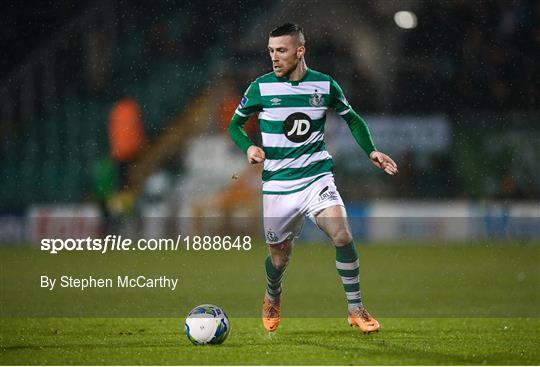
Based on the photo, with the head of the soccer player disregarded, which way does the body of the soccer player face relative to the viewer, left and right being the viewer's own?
facing the viewer

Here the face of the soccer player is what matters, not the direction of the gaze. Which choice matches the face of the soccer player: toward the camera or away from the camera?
toward the camera
